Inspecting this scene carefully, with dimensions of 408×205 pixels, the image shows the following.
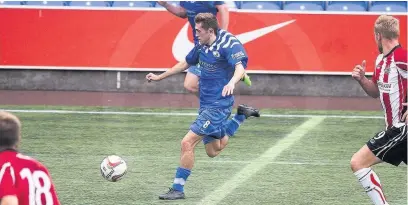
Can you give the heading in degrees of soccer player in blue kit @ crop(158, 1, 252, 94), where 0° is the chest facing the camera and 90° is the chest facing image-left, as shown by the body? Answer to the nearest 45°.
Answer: approximately 45°

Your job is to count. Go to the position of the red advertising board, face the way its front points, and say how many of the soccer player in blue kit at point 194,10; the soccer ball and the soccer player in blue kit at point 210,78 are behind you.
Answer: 0

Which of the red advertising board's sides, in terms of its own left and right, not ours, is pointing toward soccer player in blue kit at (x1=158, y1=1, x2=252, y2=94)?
front

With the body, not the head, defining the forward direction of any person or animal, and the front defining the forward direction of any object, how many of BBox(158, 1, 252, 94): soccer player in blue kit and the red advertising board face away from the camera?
0

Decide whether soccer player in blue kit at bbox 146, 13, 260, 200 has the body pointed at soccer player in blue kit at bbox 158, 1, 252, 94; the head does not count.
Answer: no

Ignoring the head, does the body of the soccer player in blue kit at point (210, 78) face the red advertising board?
no

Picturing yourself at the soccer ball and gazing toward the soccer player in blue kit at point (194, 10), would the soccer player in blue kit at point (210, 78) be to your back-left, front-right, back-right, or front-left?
front-right

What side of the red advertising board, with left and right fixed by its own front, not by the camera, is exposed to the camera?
front

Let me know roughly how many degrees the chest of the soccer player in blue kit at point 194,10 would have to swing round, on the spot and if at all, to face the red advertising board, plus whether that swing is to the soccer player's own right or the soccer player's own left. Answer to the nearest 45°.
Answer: approximately 135° to the soccer player's own right

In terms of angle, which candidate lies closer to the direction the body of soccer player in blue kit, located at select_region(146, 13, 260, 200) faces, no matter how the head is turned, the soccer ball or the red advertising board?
the soccer ball

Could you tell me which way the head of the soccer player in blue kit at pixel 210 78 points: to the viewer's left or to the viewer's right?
to the viewer's left

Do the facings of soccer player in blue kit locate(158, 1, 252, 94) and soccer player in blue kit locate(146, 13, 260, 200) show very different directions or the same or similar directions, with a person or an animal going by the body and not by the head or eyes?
same or similar directions

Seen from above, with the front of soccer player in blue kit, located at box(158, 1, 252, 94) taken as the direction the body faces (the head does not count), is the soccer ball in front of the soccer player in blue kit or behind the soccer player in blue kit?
in front

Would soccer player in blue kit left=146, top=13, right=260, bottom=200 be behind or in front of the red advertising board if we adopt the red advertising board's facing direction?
in front

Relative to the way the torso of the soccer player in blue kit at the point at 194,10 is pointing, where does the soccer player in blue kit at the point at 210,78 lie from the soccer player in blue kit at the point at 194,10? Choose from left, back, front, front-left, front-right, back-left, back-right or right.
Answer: front-left

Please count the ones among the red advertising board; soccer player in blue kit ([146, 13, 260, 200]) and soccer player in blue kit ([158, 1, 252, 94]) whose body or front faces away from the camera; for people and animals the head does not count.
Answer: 0

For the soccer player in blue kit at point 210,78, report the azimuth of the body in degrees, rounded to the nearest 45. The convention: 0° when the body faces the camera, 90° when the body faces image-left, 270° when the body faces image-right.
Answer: approximately 45°
